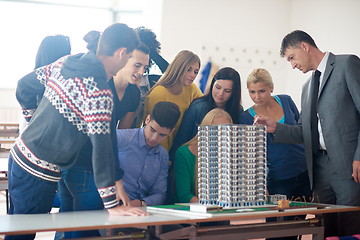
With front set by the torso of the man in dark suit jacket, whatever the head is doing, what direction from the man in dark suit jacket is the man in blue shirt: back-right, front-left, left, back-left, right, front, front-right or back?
front-right

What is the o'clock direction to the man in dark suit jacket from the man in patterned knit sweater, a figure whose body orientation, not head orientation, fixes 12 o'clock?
The man in dark suit jacket is roughly at 1 o'clock from the man in patterned knit sweater.

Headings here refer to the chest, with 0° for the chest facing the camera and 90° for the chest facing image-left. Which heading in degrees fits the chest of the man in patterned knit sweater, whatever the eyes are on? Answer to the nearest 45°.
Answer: approximately 225°

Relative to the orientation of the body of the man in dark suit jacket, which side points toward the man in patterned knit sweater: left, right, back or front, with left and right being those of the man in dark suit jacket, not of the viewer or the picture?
front

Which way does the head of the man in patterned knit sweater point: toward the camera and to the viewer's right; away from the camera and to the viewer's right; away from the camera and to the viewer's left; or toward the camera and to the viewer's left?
away from the camera and to the viewer's right

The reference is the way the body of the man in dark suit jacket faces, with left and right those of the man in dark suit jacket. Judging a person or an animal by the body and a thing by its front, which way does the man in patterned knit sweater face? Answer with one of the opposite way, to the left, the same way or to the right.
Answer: the opposite way

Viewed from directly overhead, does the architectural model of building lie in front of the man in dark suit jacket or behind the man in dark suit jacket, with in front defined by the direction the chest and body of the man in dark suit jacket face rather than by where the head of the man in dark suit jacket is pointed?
in front

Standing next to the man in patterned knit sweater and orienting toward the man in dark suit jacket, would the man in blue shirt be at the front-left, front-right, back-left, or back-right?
front-left

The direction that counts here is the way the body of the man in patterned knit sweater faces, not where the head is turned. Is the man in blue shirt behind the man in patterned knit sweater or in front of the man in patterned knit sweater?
in front

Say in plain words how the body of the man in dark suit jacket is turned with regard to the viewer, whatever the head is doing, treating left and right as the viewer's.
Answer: facing the viewer and to the left of the viewer

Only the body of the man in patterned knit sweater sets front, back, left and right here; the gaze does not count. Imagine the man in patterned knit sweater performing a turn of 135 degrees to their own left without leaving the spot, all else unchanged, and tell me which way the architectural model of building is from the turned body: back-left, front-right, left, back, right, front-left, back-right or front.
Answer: back

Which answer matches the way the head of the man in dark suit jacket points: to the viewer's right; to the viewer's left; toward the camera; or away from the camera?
to the viewer's left
